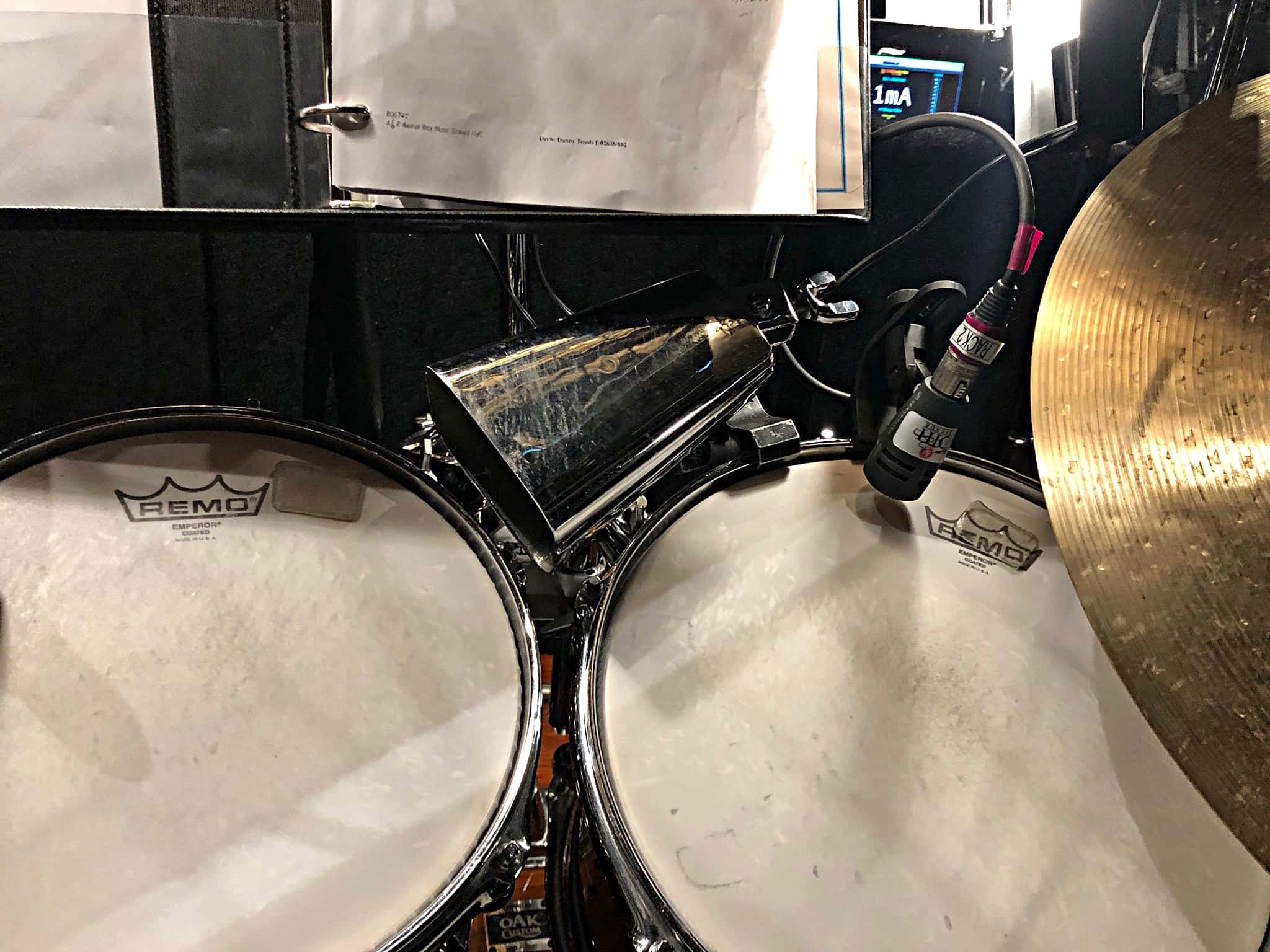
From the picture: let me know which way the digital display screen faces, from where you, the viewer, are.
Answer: facing the viewer

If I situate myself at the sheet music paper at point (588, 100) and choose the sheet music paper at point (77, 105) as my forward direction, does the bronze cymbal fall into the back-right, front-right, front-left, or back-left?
back-left
